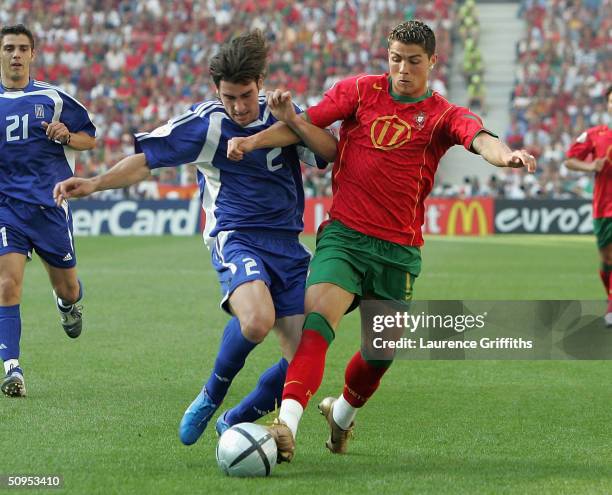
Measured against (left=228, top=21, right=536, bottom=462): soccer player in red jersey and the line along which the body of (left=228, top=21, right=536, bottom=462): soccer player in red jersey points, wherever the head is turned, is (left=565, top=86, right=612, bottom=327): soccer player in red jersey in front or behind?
behind

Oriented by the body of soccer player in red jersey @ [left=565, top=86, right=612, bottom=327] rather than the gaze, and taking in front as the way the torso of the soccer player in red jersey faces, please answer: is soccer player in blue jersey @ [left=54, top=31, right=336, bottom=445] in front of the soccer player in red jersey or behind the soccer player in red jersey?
in front

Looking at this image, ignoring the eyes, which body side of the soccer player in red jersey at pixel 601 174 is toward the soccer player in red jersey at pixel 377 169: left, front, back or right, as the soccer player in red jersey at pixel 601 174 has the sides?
front

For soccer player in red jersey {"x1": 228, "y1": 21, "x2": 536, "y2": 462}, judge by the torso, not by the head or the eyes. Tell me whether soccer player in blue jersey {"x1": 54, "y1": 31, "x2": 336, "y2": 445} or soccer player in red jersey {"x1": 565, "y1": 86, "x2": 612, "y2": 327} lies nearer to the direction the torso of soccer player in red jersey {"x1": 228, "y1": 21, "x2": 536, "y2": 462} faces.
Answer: the soccer player in blue jersey

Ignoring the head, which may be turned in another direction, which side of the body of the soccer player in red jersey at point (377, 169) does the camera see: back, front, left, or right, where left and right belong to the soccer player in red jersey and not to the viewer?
front

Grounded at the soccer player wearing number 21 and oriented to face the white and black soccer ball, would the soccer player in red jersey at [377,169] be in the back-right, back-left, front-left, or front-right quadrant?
front-left

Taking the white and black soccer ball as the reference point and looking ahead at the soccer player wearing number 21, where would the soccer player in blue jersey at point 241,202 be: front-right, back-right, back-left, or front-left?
front-right

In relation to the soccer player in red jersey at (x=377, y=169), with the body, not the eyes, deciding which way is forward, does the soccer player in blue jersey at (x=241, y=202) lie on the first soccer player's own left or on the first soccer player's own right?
on the first soccer player's own right

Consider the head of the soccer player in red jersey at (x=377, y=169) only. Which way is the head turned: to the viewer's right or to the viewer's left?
to the viewer's left

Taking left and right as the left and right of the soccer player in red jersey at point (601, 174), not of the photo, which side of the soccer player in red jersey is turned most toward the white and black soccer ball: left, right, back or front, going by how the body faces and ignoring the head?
front

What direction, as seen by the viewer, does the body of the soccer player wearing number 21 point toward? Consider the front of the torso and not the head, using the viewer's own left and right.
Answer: facing the viewer
